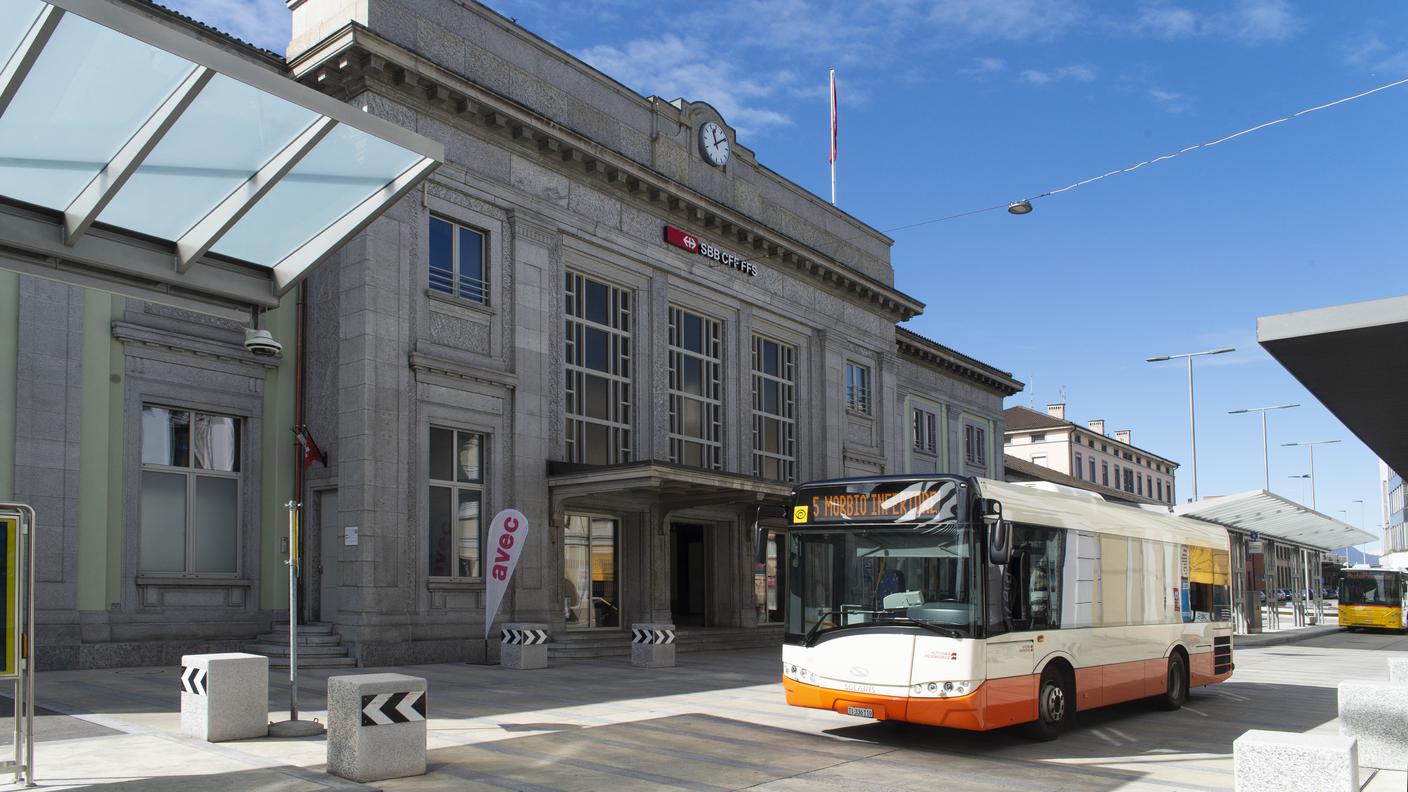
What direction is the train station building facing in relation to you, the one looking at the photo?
facing the viewer and to the right of the viewer

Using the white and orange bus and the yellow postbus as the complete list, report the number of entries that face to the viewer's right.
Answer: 0

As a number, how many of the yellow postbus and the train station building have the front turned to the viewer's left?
0

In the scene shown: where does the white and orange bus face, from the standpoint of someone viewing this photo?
facing the viewer and to the left of the viewer

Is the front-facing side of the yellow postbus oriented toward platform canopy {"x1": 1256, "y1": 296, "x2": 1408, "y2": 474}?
yes

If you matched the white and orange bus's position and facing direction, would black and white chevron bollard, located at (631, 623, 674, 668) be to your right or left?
on your right

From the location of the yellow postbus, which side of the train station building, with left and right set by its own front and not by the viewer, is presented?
left

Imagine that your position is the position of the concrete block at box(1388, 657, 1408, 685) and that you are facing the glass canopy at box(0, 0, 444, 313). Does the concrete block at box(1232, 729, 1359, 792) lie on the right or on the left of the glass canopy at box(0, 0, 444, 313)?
left

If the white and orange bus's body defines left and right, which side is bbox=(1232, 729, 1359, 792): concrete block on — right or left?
on its left

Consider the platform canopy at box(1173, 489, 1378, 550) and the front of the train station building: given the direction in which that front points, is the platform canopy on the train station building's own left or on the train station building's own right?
on the train station building's own left
